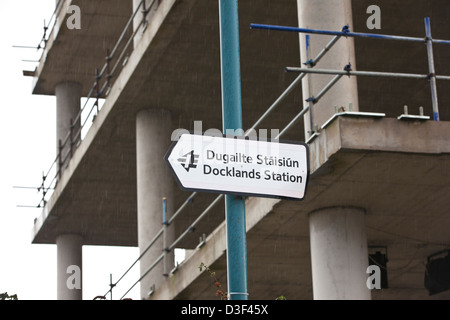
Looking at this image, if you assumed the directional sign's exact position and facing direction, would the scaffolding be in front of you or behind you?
behind

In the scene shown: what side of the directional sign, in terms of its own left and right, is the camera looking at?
front

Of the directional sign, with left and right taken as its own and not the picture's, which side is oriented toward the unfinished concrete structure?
back
